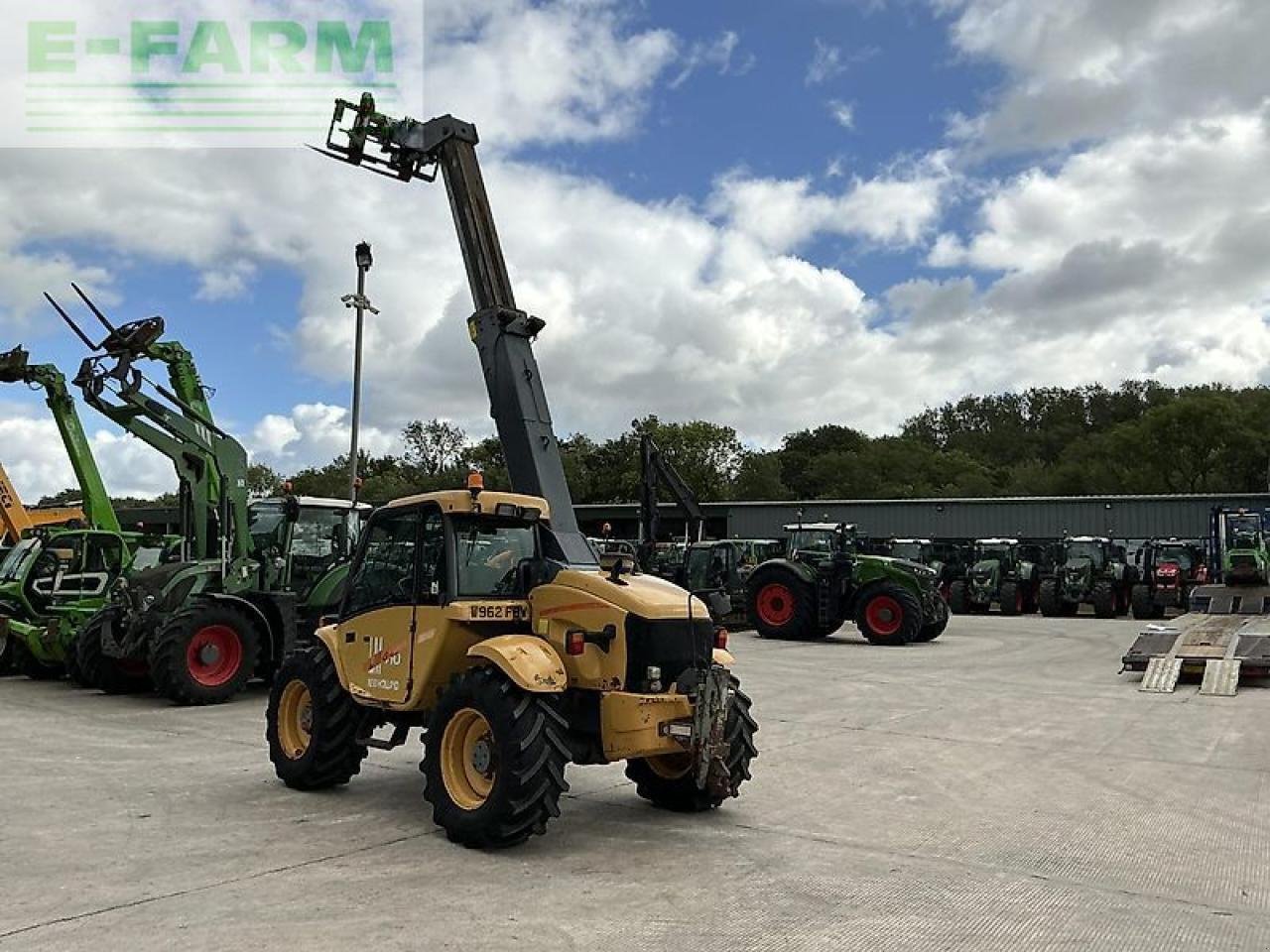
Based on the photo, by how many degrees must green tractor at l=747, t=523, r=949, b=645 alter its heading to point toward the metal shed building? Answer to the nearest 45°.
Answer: approximately 135° to its left

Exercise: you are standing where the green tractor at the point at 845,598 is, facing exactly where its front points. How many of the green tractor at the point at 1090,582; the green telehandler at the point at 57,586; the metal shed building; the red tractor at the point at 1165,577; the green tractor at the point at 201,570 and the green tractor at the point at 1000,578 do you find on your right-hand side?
2

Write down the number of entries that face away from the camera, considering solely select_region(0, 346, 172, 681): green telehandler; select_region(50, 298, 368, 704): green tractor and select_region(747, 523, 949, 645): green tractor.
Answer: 0

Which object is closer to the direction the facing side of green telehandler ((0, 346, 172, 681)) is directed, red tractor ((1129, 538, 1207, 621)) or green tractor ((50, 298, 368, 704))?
the green tractor

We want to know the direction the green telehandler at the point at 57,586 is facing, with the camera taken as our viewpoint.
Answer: facing the viewer and to the left of the viewer

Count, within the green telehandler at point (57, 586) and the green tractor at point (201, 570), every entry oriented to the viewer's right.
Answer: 0

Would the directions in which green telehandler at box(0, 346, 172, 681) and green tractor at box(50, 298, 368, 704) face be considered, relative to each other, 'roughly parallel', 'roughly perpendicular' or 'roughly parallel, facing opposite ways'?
roughly parallel

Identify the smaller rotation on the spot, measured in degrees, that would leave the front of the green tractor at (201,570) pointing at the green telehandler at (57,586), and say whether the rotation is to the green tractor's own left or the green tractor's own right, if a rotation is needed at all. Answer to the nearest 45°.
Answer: approximately 90° to the green tractor's own right

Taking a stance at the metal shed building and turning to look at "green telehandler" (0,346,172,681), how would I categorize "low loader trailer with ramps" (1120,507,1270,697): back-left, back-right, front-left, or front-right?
front-left

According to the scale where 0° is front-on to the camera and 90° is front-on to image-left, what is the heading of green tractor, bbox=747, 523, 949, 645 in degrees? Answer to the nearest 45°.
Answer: approximately 315°

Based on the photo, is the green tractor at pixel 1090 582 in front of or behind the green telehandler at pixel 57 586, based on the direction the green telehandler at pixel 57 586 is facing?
behind

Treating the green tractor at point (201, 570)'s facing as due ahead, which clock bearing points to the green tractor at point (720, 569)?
the green tractor at point (720, 569) is roughly at 6 o'clock from the green tractor at point (201, 570).

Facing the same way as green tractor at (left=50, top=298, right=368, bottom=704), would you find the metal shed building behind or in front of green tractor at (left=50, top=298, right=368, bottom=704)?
behind

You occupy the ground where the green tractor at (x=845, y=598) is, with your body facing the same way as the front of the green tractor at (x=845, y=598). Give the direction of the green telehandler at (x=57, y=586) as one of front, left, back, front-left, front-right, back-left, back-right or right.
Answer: right
